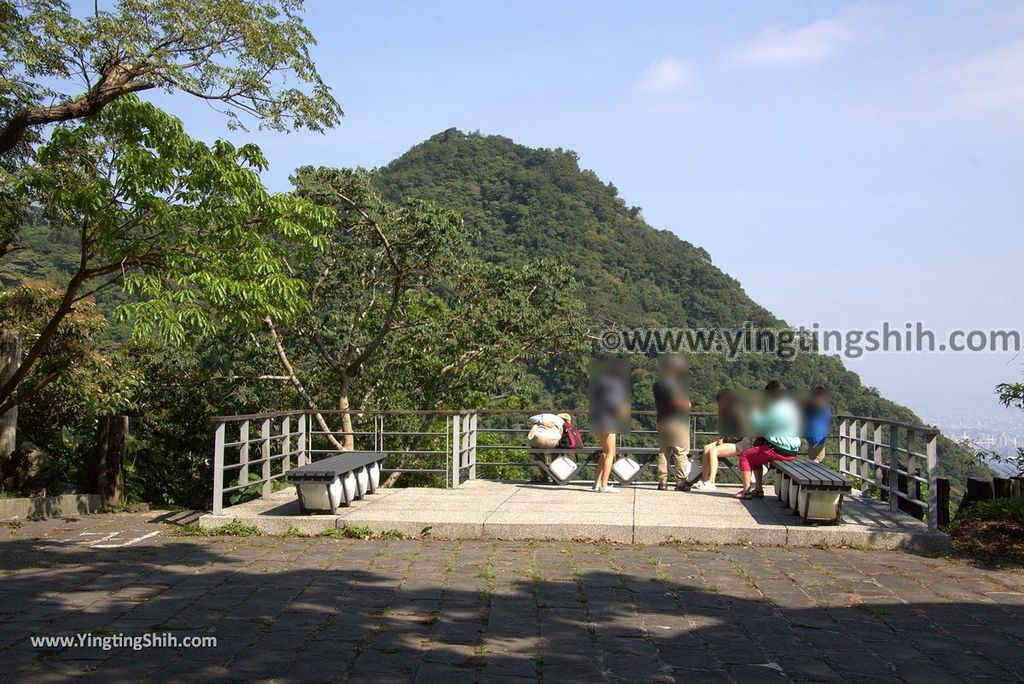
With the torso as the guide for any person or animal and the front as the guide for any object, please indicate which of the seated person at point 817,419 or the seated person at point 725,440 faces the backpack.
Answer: the seated person at point 725,440

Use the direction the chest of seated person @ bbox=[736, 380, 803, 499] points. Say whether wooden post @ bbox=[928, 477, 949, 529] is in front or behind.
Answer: behind

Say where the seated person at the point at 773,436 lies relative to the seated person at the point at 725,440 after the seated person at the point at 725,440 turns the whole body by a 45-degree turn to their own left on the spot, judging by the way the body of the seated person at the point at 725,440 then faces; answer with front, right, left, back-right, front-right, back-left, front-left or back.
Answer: left

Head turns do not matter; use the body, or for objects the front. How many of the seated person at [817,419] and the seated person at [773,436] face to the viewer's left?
1

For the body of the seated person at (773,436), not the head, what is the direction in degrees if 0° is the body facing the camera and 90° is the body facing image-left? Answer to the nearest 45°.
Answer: approximately 90°

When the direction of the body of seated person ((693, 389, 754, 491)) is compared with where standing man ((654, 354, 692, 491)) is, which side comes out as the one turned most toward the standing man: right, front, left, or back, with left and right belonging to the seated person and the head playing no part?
front

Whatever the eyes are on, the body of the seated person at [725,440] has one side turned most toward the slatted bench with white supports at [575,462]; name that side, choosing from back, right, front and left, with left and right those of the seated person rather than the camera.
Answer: front

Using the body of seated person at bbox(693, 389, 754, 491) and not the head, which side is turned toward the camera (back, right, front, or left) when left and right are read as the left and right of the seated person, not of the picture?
left

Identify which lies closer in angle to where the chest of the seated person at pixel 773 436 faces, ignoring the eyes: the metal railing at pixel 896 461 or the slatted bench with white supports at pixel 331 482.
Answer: the slatted bench with white supports

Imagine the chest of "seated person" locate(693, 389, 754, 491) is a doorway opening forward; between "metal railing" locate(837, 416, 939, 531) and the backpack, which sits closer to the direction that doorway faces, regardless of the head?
the backpack

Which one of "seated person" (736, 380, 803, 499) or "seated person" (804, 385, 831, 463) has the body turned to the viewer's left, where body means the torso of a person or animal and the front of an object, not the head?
"seated person" (736, 380, 803, 499)
